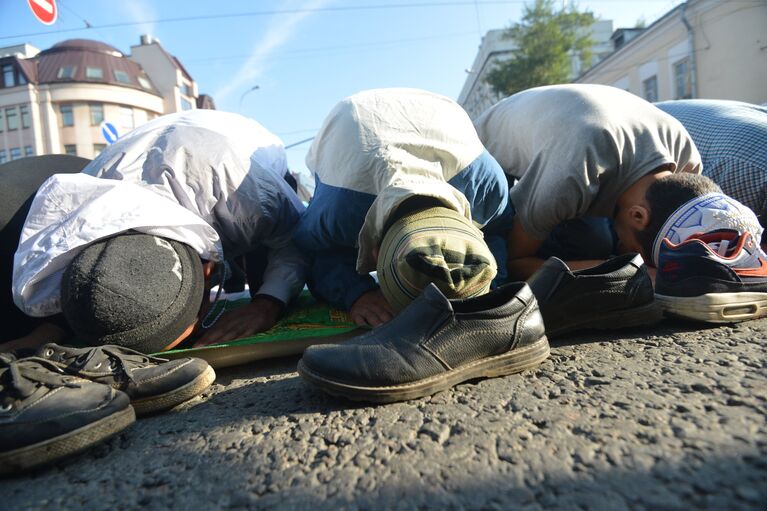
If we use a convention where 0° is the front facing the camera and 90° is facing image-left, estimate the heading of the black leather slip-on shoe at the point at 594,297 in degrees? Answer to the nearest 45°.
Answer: approximately 90°

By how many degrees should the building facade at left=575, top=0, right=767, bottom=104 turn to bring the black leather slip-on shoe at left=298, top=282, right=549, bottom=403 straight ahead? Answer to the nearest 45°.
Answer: approximately 45° to its left

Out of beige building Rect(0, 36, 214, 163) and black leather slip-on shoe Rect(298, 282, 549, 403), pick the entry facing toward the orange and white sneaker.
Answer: the beige building

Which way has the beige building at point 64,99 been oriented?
toward the camera

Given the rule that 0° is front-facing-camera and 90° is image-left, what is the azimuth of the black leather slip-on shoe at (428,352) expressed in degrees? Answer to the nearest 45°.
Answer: approximately 45°

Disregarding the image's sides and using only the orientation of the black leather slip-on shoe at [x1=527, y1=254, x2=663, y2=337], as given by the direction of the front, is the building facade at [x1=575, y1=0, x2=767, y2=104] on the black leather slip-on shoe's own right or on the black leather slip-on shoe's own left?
on the black leather slip-on shoe's own right

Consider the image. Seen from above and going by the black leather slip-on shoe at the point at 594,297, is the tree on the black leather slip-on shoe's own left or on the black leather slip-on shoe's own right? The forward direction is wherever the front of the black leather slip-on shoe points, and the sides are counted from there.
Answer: on the black leather slip-on shoe's own right

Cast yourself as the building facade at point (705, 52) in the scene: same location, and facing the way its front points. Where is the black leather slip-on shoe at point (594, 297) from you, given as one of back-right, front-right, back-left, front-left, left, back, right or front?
front-left

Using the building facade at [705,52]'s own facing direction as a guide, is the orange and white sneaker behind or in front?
in front

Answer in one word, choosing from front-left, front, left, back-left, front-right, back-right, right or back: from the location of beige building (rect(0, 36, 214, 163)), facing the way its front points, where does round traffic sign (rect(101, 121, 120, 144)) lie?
front

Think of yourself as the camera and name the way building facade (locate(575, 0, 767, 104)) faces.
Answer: facing the viewer and to the left of the viewer

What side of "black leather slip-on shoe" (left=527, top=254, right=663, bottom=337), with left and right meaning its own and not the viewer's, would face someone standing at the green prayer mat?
front
